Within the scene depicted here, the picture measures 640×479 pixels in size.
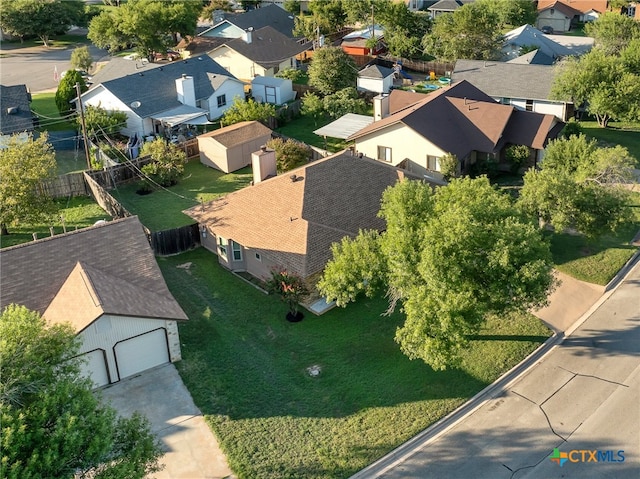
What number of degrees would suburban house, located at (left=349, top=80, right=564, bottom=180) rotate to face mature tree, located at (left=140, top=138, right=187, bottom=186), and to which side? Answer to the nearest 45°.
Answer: approximately 135° to its right

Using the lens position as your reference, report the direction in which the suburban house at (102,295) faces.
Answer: facing the viewer and to the right of the viewer

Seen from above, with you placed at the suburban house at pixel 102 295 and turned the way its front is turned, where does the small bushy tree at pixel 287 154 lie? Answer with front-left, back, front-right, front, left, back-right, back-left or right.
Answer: left

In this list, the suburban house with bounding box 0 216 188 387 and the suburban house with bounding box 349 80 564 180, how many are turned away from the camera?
0

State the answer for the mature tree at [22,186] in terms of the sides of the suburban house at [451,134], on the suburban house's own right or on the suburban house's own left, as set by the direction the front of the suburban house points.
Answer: on the suburban house's own right

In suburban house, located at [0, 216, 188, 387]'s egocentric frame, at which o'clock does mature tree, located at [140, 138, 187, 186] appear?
The mature tree is roughly at 8 o'clock from the suburban house.

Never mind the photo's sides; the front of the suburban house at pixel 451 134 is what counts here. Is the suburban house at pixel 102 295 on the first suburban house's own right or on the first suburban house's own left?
on the first suburban house's own right

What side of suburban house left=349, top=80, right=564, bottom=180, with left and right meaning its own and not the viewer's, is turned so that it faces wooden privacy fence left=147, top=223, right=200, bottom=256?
right

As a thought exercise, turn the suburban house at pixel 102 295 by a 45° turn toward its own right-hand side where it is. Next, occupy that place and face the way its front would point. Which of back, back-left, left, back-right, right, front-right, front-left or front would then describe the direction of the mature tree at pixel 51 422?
front

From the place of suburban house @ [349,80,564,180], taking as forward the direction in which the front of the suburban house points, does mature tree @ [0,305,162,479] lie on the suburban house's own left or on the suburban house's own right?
on the suburban house's own right

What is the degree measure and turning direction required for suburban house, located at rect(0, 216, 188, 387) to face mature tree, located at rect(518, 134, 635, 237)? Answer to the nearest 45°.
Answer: approximately 45° to its left

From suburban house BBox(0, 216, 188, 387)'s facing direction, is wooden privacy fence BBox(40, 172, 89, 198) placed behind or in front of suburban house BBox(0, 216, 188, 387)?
behind

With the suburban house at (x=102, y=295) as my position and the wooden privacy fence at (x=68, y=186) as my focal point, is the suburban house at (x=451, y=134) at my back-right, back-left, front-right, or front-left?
front-right

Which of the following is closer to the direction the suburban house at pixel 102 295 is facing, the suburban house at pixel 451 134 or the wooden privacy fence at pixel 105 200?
the suburban house

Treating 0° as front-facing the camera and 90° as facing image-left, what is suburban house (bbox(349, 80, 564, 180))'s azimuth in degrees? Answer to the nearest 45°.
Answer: approximately 315°

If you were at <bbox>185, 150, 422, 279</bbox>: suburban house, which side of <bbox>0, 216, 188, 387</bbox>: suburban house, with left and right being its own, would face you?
left

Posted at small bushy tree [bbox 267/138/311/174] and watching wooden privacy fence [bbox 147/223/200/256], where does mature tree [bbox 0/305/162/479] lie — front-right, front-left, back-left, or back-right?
front-left

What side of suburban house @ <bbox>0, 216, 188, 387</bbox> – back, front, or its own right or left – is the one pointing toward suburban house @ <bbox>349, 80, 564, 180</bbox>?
left
